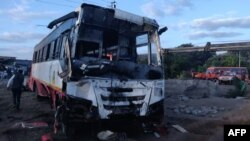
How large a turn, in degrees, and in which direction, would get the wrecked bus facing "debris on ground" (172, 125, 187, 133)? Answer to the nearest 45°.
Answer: approximately 45° to its left

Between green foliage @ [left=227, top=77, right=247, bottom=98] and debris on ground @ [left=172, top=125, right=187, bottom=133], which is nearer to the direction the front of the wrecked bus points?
the debris on ground

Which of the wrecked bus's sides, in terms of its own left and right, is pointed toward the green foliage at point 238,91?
left

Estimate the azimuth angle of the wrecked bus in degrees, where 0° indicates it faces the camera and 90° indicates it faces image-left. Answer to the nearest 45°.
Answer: approximately 315°
